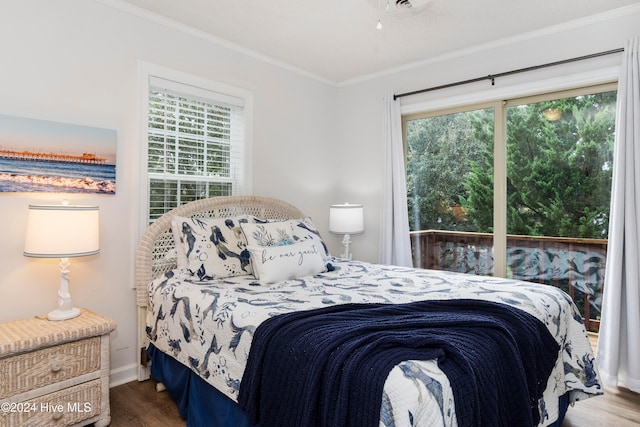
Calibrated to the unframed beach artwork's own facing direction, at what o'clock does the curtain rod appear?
The curtain rod is roughly at 11 o'clock from the unframed beach artwork.

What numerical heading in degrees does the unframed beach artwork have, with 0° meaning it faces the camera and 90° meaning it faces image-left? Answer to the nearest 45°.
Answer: approximately 315°

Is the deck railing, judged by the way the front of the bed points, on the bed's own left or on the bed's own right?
on the bed's own left

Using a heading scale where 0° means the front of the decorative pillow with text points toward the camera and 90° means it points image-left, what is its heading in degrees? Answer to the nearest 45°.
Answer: approximately 315°

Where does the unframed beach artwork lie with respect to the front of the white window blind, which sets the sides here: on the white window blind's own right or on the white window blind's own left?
on the white window blind's own right

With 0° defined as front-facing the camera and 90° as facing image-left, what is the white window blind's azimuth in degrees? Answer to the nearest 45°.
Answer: approximately 315°

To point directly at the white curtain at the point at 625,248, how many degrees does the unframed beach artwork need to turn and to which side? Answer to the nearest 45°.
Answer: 0° — it already faces it

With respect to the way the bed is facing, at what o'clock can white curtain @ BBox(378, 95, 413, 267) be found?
The white curtain is roughly at 8 o'clock from the bed.

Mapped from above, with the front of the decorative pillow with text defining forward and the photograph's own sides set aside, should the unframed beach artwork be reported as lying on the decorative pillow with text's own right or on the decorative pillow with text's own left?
on the decorative pillow with text's own right

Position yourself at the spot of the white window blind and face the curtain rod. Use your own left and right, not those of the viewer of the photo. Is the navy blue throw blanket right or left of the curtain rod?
right

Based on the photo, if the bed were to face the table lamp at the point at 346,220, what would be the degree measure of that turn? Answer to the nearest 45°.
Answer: approximately 135° to its left
